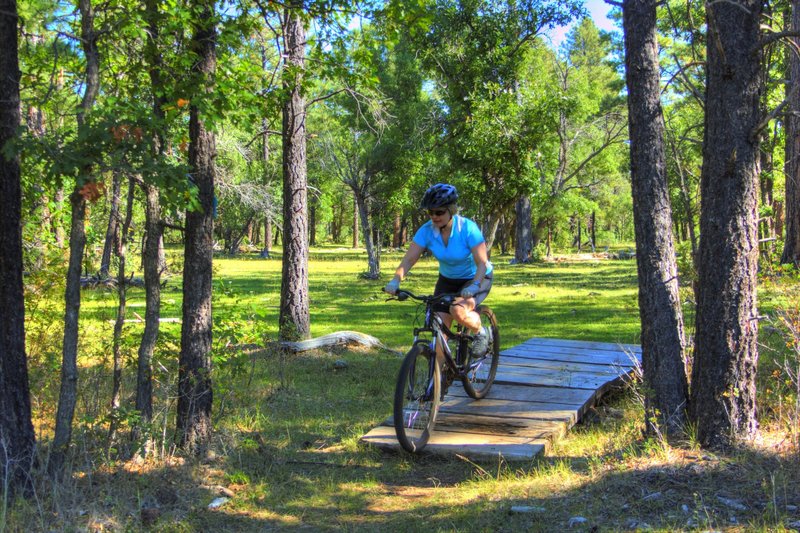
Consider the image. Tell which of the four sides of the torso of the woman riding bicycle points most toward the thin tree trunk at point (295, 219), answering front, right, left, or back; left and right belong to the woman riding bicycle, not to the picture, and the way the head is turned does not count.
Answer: right

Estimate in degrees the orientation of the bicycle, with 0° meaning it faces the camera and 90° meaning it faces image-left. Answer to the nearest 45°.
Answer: approximately 45°

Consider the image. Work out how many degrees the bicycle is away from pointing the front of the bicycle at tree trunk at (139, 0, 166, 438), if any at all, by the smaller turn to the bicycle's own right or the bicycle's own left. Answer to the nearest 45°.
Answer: approximately 45° to the bicycle's own right

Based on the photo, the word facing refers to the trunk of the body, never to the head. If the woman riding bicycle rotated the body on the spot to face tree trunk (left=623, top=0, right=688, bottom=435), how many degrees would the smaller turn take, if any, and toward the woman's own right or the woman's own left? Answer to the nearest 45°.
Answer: approximately 90° to the woman's own left

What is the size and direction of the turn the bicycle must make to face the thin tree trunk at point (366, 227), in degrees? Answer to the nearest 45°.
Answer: approximately 135° to its right

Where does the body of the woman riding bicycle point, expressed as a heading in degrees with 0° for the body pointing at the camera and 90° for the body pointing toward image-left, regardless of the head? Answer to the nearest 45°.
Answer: approximately 45°
